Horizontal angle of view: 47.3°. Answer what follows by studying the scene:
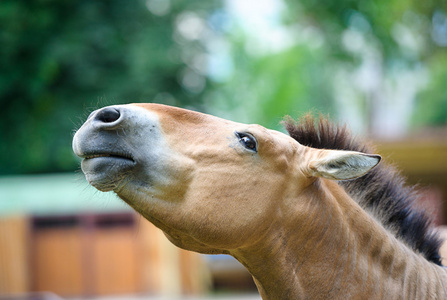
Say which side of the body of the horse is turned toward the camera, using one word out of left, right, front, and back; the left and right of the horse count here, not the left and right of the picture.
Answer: left
